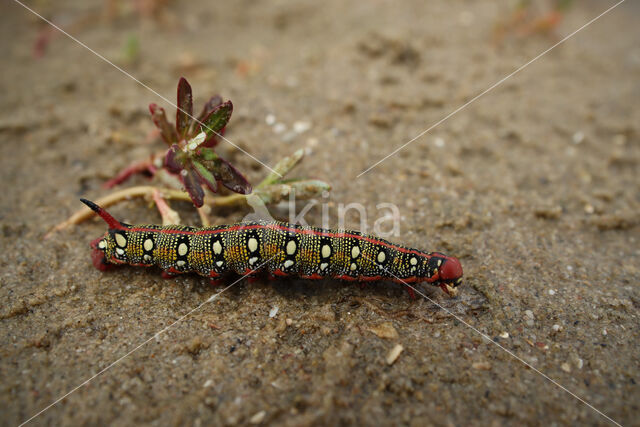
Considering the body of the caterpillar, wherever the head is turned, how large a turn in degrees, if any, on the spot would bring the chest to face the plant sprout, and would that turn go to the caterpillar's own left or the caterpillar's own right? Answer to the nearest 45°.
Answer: approximately 135° to the caterpillar's own left

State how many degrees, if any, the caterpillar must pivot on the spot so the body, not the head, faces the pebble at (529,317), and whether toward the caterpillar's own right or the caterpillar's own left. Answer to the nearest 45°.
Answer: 0° — it already faces it

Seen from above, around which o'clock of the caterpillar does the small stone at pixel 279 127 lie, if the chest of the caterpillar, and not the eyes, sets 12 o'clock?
The small stone is roughly at 9 o'clock from the caterpillar.

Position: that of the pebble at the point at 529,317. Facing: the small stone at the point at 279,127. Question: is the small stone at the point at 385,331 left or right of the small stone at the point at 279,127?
left

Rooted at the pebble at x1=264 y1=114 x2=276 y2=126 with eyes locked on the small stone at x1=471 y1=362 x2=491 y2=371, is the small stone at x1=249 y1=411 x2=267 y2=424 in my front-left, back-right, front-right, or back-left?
front-right

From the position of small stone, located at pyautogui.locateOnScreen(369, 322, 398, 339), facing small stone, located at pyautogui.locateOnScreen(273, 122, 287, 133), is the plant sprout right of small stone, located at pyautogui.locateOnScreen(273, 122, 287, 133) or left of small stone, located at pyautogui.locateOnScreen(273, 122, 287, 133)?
left

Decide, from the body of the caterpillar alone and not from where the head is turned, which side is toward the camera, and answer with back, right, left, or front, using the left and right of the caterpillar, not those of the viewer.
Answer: right

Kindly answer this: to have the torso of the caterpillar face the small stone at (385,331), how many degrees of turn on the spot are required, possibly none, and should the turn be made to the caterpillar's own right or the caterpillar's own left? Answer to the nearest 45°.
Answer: approximately 45° to the caterpillar's own right

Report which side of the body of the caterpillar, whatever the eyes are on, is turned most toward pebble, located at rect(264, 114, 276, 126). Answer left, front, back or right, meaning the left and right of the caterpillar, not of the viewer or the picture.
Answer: left

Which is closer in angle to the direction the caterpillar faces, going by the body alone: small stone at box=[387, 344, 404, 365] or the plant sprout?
the small stone

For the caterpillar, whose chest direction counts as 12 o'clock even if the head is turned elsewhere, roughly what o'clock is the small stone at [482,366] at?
The small stone is roughly at 1 o'clock from the caterpillar.

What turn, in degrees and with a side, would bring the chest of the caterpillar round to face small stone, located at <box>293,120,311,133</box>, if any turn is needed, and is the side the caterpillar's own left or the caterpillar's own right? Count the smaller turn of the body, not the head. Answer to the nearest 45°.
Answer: approximately 90° to the caterpillar's own left

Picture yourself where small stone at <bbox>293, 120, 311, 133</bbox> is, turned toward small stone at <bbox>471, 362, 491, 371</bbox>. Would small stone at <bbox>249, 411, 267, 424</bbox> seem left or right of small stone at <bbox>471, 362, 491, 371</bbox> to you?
right
